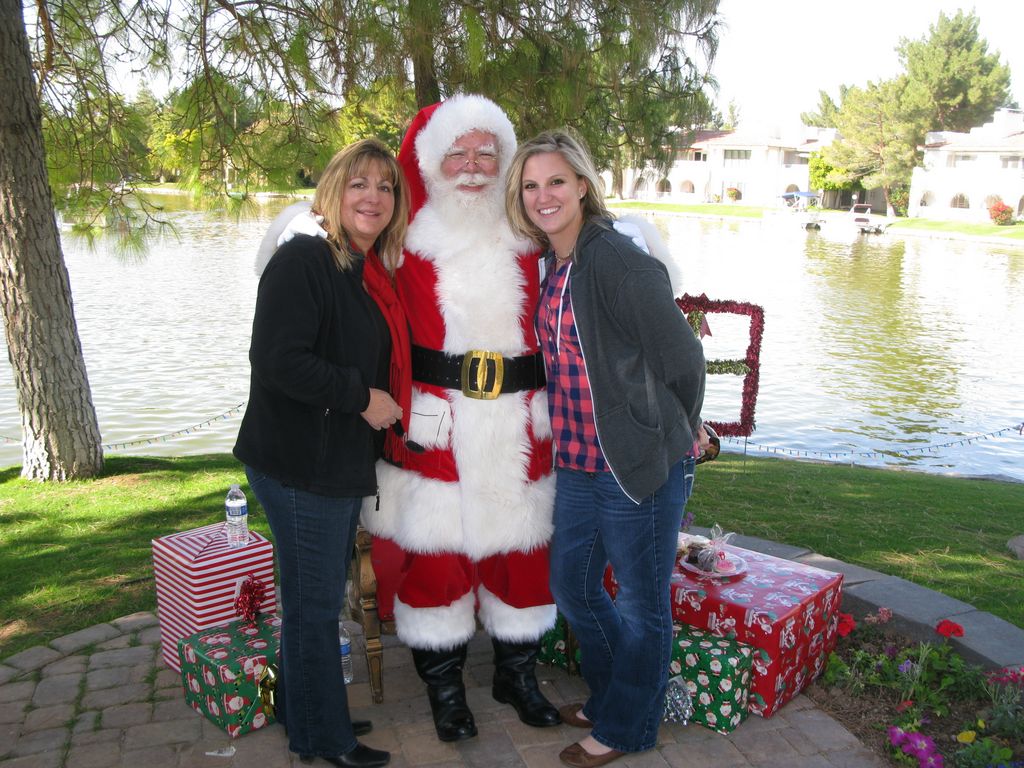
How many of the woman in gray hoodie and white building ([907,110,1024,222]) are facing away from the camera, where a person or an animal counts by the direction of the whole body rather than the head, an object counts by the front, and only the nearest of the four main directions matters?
0

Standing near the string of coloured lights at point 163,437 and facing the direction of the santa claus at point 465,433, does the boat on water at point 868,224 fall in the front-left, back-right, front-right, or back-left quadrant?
back-left

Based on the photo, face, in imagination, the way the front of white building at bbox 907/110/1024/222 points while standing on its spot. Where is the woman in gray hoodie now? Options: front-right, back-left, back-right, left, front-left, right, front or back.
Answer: front

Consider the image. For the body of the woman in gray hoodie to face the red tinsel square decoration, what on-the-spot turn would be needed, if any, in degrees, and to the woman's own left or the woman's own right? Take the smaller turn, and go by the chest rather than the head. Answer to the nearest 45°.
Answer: approximately 135° to the woman's own right

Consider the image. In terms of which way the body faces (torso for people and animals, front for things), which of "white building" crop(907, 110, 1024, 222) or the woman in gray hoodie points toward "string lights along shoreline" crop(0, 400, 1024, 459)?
the white building

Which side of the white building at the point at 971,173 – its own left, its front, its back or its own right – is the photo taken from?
front

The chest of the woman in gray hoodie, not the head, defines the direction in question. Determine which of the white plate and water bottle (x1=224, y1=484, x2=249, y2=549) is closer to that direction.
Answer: the water bottle

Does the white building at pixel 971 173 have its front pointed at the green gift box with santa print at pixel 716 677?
yes

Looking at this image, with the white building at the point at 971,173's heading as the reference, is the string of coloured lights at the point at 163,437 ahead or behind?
ahead

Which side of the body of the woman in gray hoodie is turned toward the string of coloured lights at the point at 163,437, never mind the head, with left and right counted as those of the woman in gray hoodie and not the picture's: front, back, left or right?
right

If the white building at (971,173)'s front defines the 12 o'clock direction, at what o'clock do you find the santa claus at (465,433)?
The santa claus is roughly at 12 o'clock from the white building.

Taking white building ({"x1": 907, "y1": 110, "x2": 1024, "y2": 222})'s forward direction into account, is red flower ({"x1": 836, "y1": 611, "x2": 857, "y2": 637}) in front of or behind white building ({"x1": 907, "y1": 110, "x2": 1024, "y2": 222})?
in front

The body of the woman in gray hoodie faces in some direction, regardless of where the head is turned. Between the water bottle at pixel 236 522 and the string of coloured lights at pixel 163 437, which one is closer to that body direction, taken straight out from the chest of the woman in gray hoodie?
the water bottle
